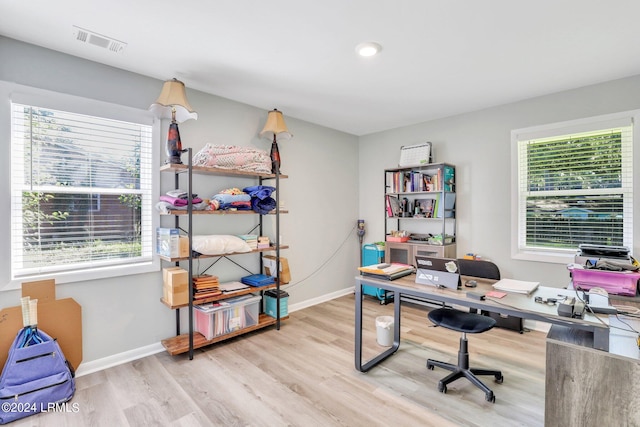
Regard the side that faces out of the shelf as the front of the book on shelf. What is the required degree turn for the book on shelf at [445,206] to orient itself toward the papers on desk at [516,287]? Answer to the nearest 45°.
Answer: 0° — it already faces it

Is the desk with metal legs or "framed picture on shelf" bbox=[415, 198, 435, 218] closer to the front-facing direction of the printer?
the desk with metal legs

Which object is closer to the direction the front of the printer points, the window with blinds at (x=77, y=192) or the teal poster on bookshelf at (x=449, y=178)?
the window with blinds

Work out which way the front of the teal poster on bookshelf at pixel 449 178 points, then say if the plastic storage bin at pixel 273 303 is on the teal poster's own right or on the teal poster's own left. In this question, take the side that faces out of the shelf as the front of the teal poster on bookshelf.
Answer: on the teal poster's own right

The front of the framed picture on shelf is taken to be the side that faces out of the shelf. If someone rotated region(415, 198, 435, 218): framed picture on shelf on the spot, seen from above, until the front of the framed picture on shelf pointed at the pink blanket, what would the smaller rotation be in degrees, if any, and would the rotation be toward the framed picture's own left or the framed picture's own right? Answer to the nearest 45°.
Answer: approximately 45° to the framed picture's own right

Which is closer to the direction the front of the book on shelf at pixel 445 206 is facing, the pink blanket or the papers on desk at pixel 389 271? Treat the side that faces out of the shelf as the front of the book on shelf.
the papers on desk

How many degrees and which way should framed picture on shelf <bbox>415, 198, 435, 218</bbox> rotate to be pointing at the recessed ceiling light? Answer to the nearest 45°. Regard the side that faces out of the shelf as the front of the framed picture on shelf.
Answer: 0° — it already faces it

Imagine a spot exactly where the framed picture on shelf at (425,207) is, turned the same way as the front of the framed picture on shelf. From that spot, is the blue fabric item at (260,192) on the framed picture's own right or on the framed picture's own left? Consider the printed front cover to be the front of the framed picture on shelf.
on the framed picture's own right

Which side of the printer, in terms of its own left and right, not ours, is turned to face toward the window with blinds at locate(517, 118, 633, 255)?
back

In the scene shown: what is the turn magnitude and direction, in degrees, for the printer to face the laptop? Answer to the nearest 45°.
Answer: approximately 45° to its right
